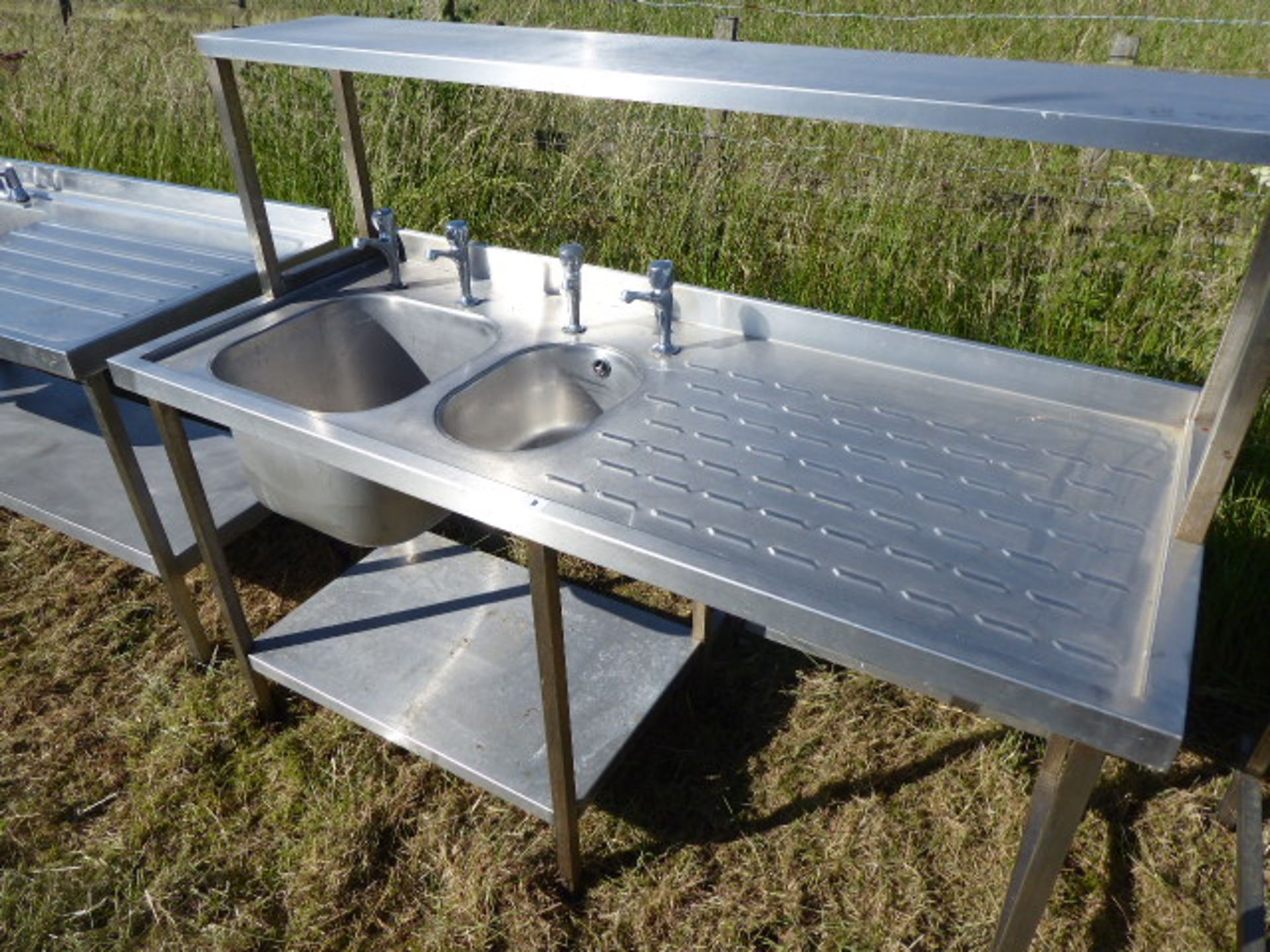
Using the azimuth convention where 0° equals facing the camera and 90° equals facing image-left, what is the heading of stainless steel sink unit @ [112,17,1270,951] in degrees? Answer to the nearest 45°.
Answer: approximately 45°

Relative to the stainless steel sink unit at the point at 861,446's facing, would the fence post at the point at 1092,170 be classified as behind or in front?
behind

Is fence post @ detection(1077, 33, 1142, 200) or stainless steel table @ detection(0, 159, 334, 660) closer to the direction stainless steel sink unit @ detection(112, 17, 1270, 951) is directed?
the stainless steel table

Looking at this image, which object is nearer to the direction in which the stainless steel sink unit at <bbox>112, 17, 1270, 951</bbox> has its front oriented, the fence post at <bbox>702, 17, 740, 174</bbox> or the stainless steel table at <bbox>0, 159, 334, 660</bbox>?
the stainless steel table

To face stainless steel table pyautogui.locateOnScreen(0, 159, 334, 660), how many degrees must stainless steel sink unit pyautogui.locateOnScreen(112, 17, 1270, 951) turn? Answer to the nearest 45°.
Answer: approximately 90° to its right

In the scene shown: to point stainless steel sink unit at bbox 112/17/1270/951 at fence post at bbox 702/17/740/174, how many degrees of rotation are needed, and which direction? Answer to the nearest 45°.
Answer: approximately 135° to its right

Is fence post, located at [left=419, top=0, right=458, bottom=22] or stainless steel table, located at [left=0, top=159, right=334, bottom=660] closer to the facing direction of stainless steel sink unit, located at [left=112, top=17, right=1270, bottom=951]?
the stainless steel table

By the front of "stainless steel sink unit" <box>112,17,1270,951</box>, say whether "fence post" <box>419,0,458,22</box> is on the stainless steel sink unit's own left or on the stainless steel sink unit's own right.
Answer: on the stainless steel sink unit's own right
